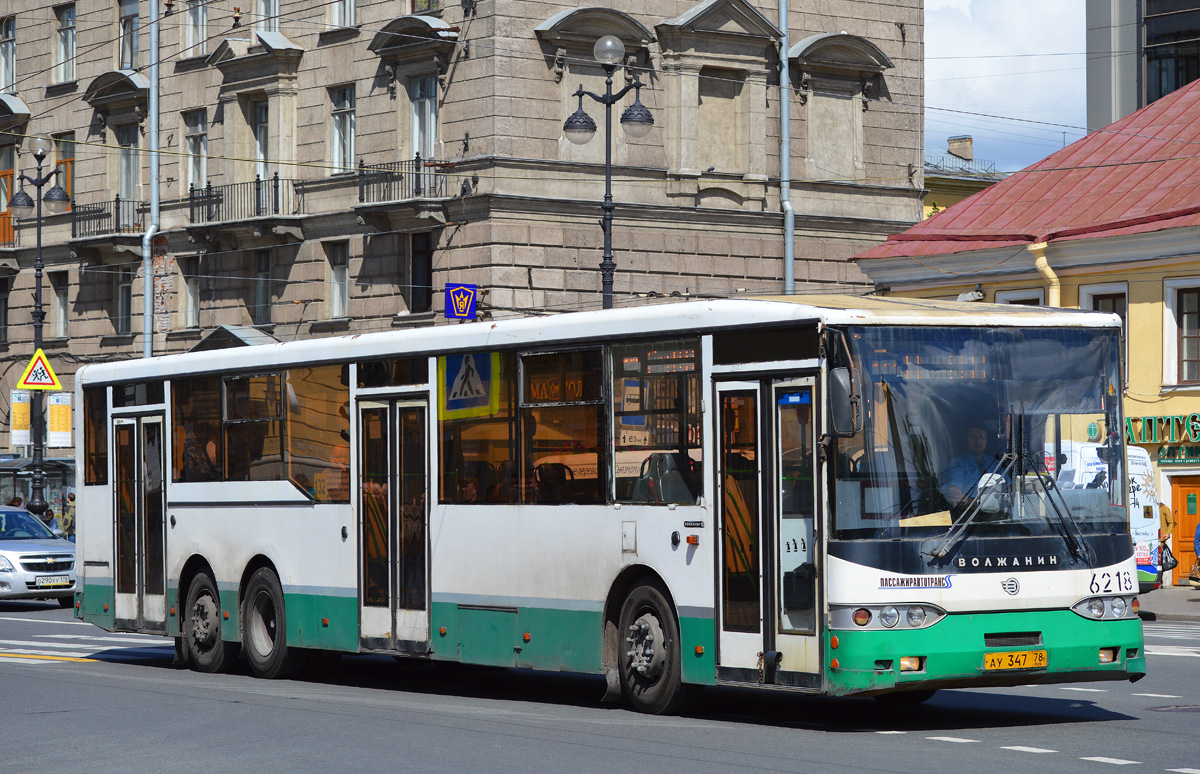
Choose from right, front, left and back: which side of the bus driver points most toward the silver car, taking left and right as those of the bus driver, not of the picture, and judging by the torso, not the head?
back

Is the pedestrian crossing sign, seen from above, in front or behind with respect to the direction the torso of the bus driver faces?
behind

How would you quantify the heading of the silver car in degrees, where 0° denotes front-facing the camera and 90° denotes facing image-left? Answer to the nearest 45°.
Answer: approximately 315°

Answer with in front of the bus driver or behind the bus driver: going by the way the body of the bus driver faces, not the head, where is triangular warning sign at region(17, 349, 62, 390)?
behind

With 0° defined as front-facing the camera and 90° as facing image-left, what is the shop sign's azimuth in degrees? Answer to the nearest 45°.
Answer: approximately 45°

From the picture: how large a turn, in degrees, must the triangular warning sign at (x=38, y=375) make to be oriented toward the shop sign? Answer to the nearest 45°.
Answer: approximately 45° to its left
